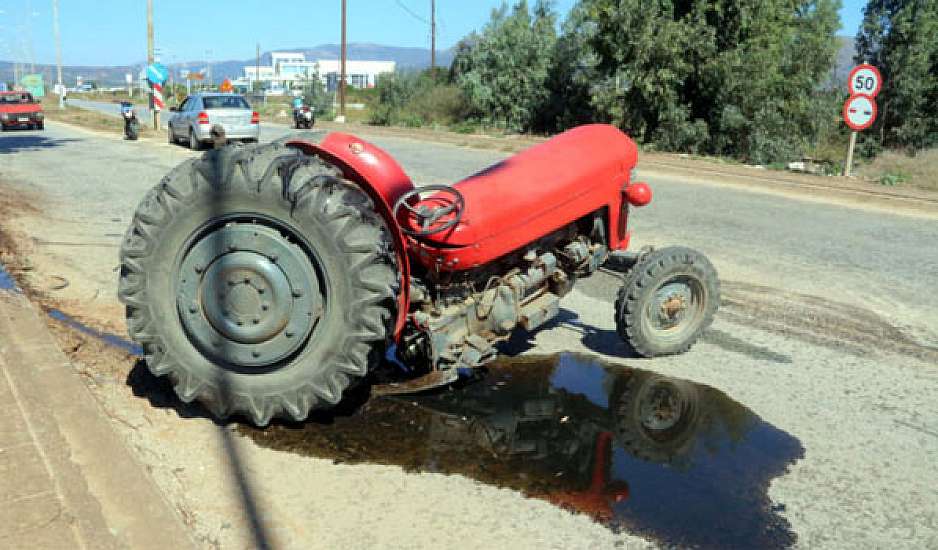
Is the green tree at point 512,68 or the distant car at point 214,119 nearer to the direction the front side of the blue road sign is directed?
the distant car

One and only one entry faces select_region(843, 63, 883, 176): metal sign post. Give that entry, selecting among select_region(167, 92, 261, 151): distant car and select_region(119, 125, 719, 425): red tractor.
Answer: the red tractor

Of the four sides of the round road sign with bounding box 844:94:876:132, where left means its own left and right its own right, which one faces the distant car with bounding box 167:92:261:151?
right

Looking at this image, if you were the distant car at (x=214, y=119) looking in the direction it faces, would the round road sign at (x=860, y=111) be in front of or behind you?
behind

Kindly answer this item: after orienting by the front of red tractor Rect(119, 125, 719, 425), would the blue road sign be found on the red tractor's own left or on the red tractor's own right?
on the red tractor's own left

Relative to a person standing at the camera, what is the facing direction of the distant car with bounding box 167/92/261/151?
facing away from the viewer and to the left of the viewer

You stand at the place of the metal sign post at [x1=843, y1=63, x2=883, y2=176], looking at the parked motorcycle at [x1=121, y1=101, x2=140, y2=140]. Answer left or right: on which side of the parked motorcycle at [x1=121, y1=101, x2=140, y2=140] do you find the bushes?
right

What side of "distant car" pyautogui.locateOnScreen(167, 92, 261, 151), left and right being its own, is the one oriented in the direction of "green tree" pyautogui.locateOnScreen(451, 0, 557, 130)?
right

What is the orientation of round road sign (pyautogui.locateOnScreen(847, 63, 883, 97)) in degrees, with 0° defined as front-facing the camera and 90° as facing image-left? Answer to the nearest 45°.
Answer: approximately 0°

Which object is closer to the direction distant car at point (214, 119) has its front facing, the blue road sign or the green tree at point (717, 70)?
the blue road sign

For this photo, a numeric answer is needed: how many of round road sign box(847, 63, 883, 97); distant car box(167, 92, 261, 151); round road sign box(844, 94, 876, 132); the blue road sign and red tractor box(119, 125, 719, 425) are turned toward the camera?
3

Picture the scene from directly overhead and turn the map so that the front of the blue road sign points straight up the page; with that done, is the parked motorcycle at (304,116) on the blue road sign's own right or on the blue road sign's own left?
on the blue road sign's own left
